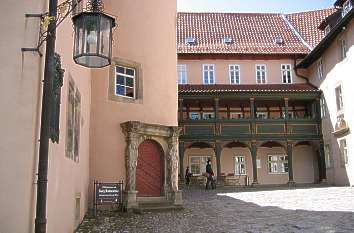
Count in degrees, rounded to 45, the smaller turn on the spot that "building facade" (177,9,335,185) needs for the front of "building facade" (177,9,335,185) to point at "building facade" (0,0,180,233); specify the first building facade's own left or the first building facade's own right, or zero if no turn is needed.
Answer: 0° — it already faces it

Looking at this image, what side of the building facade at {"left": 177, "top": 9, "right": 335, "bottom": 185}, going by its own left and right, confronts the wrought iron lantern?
front

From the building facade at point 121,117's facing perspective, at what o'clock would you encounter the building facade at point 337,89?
the building facade at point 337,89 is roughly at 8 o'clock from the building facade at point 121,117.

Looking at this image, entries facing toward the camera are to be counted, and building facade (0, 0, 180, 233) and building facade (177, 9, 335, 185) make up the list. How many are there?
2

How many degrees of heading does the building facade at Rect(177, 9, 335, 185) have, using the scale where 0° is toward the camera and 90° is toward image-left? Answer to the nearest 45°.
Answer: approximately 0°

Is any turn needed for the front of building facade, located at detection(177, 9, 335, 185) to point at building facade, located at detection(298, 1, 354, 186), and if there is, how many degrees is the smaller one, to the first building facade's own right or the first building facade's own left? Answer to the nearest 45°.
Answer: approximately 45° to the first building facade's own left

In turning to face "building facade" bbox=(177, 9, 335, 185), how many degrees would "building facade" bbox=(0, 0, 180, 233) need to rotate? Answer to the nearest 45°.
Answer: approximately 135° to its left

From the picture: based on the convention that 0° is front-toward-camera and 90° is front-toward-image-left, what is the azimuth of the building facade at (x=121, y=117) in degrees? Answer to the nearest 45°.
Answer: approximately 0°
